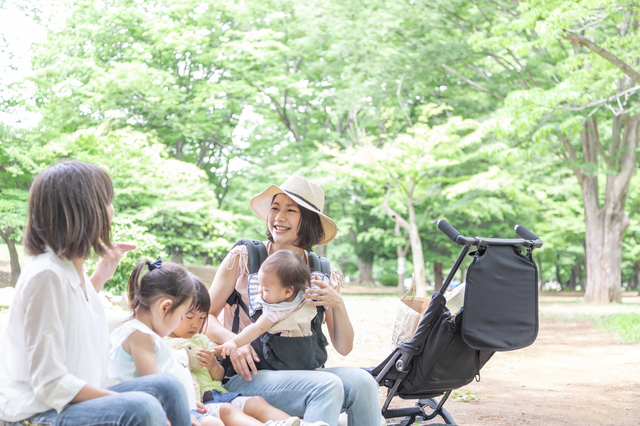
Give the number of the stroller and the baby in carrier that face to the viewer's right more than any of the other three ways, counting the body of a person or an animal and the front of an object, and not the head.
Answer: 0

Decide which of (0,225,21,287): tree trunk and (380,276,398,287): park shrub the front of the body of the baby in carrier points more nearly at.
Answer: the tree trunk

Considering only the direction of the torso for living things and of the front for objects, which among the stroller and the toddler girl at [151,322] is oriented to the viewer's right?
the toddler girl

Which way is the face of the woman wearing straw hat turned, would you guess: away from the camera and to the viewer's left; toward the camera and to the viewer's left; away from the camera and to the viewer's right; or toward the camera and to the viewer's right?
toward the camera and to the viewer's left

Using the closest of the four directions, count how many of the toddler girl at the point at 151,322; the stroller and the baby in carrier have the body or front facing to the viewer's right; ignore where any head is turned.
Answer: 1

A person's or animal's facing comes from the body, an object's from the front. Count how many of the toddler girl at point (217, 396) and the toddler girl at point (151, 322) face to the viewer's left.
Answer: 0

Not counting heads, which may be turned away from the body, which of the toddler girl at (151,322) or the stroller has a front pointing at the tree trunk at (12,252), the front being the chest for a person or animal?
the stroller

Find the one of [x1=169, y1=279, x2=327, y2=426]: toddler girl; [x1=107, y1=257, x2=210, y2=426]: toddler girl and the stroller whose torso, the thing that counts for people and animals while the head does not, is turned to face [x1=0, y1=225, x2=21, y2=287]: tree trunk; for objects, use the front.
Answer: the stroller

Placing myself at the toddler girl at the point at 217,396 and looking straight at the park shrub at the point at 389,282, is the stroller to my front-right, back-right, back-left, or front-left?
front-right

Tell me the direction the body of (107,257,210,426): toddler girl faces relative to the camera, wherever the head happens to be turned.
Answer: to the viewer's right

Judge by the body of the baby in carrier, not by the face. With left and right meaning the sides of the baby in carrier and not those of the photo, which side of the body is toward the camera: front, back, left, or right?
left

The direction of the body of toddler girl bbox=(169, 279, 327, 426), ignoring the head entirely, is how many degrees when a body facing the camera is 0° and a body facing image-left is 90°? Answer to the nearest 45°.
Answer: approximately 315°

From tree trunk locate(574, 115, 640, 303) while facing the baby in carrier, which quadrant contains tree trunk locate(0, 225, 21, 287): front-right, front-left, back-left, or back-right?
front-right

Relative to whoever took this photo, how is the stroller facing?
facing away from the viewer and to the left of the viewer

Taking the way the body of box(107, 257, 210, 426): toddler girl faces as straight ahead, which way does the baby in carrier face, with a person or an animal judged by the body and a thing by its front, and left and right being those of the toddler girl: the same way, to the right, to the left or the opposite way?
the opposite way
